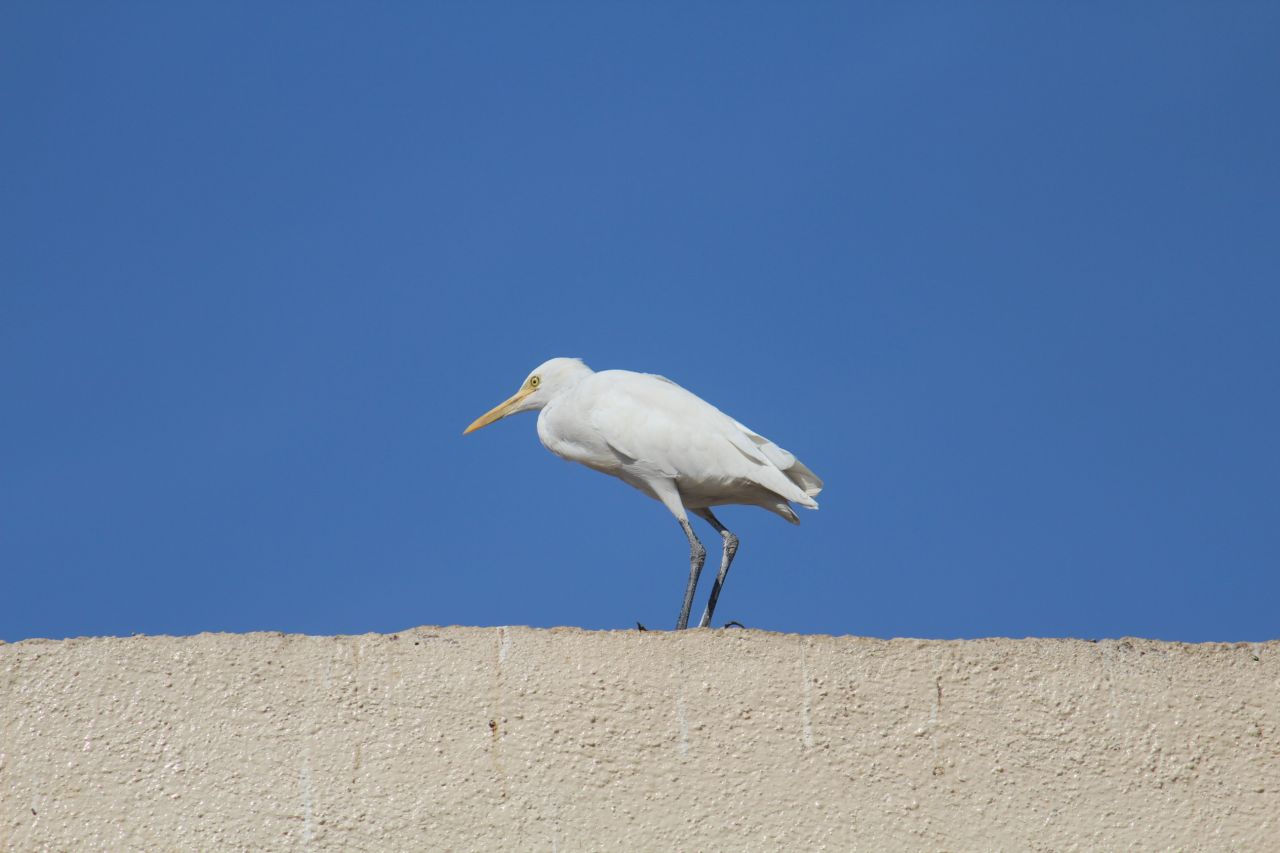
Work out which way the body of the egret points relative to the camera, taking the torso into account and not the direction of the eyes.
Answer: to the viewer's left
